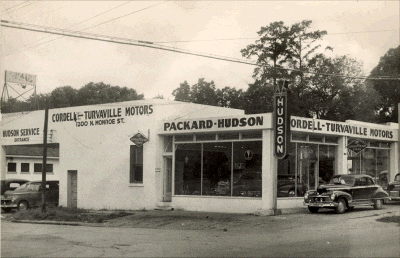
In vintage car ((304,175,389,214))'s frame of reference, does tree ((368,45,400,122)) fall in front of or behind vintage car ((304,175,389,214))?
behind

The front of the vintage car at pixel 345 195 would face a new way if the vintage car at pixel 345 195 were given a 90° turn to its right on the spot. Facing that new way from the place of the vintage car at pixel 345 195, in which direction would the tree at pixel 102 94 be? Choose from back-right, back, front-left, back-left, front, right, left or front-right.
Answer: front

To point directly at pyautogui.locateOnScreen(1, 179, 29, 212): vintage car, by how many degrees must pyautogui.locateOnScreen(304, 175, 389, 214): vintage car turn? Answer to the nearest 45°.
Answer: approximately 45° to its right

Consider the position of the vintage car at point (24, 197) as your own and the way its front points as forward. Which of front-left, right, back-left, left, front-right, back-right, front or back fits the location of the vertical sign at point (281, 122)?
left

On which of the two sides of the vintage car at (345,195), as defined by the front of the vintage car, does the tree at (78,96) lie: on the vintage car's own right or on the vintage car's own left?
on the vintage car's own right

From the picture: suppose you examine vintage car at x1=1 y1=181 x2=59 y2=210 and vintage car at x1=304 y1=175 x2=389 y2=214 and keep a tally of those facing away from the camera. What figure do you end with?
0

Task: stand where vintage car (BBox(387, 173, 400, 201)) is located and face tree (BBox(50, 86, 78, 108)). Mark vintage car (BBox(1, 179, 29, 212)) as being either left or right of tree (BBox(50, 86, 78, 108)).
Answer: left
